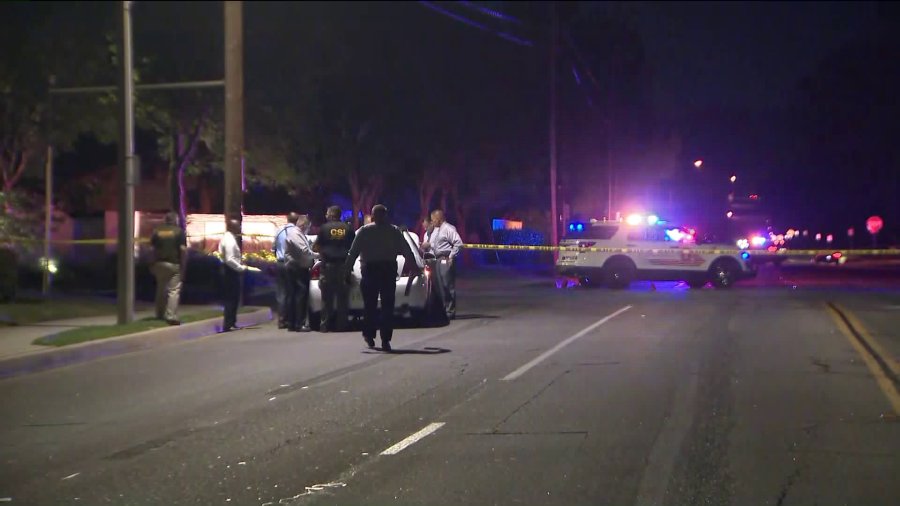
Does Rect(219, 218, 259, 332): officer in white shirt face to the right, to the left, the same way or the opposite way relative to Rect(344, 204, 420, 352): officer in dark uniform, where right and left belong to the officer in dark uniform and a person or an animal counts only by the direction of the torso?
to the right

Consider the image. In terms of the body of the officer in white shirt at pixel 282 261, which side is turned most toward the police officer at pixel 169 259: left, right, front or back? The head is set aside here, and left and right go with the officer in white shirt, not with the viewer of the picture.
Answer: back

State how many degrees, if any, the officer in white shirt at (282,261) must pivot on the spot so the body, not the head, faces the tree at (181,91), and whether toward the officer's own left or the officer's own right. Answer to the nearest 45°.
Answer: approximately 90° to the officer's own left

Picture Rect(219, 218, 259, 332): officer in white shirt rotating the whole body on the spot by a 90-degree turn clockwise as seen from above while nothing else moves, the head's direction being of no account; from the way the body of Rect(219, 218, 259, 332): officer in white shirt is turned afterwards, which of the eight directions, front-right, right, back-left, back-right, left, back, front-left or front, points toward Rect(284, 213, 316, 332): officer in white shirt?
front-left

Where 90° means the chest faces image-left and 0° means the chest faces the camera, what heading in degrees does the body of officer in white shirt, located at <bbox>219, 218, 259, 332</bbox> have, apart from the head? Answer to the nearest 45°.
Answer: approximately 270°

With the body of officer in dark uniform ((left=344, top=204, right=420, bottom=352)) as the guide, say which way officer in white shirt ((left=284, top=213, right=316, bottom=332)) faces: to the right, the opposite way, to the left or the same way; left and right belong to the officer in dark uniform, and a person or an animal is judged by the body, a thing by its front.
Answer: to the right

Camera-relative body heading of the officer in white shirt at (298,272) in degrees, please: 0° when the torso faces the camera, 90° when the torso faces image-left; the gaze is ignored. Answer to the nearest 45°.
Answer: approximately 270°

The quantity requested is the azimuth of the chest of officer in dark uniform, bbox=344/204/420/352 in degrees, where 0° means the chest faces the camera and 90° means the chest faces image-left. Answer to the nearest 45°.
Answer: approximately 180°

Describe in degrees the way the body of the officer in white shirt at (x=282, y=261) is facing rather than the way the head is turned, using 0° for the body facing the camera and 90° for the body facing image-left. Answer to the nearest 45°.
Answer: approximately 270°

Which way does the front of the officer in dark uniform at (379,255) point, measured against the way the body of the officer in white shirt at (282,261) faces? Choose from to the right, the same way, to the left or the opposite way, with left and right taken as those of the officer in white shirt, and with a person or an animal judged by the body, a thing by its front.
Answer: to the left

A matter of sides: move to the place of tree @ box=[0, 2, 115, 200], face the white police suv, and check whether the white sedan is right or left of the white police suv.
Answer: right
